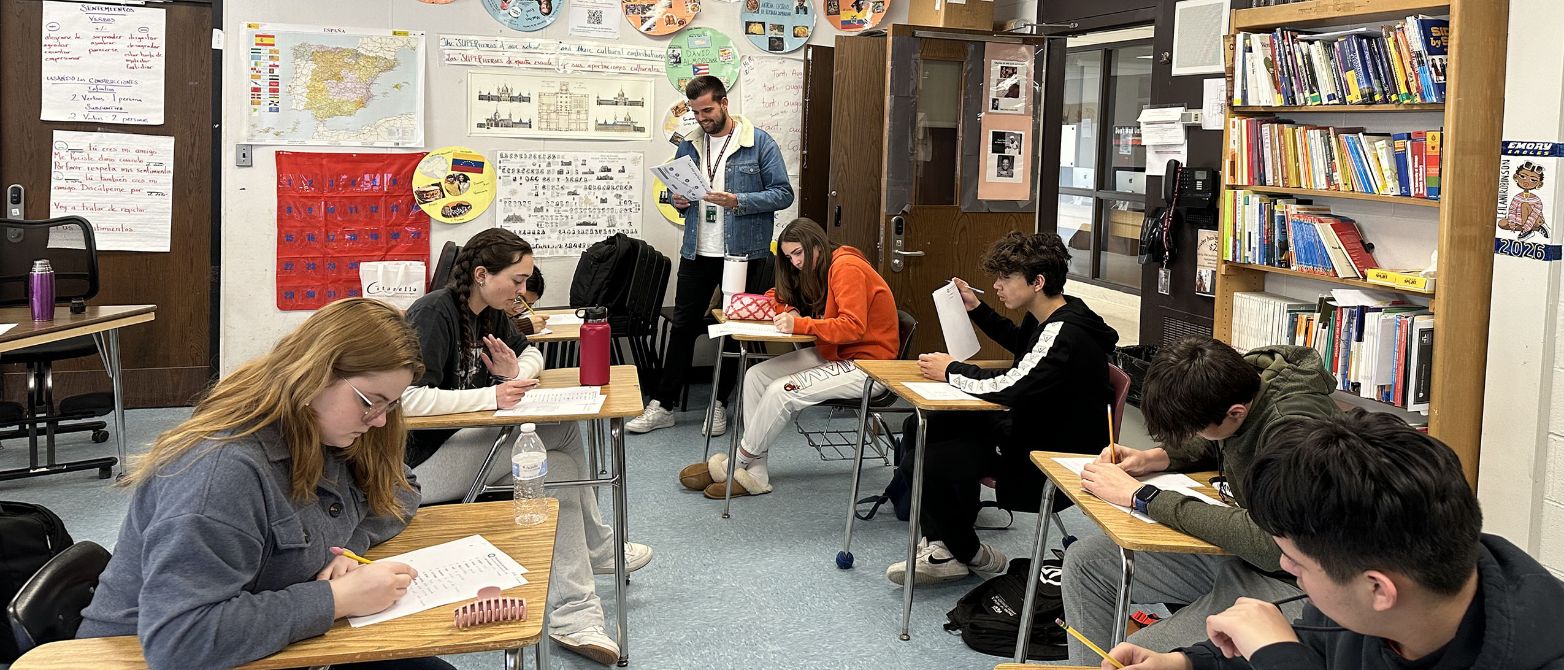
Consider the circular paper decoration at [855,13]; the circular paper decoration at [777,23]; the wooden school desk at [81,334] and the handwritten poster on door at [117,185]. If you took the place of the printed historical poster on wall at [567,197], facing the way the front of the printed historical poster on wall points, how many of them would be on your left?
2

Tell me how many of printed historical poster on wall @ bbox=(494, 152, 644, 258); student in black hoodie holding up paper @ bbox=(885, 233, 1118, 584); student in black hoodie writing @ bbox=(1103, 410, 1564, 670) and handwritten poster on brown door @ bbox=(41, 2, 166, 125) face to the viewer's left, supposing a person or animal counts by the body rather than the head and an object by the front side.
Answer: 2

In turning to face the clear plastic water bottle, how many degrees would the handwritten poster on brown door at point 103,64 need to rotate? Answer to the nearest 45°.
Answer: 0° — it already faces it

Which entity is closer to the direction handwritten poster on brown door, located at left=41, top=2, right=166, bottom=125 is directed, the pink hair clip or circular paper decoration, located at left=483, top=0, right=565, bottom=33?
the pink hair clip

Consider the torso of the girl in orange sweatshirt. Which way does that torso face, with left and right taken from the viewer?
facing to the left of the viewer

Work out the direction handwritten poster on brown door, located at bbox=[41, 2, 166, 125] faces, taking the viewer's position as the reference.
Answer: facing the viewer

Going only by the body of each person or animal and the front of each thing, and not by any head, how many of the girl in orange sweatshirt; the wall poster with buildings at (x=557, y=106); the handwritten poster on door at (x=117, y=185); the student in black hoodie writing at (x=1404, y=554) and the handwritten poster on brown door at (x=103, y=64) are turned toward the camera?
3

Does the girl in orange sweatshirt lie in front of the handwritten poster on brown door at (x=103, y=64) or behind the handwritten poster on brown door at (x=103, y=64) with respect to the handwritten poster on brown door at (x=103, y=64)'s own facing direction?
in front

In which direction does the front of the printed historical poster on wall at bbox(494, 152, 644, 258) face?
toward the camera

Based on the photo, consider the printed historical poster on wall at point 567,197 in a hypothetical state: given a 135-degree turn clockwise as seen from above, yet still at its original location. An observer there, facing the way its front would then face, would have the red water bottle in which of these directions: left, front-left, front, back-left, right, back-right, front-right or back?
back-left

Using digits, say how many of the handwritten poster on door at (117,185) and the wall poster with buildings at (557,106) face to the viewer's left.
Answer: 0

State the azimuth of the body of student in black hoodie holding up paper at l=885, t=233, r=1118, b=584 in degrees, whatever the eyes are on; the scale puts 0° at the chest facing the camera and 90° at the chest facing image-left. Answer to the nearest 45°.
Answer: approximately 90°

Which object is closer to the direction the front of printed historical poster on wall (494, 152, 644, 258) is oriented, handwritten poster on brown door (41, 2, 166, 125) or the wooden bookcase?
the wooden bookcase

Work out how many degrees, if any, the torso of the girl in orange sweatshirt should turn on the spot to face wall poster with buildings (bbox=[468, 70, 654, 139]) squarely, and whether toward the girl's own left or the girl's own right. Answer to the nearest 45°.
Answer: approximately 45° to the girl's own right
